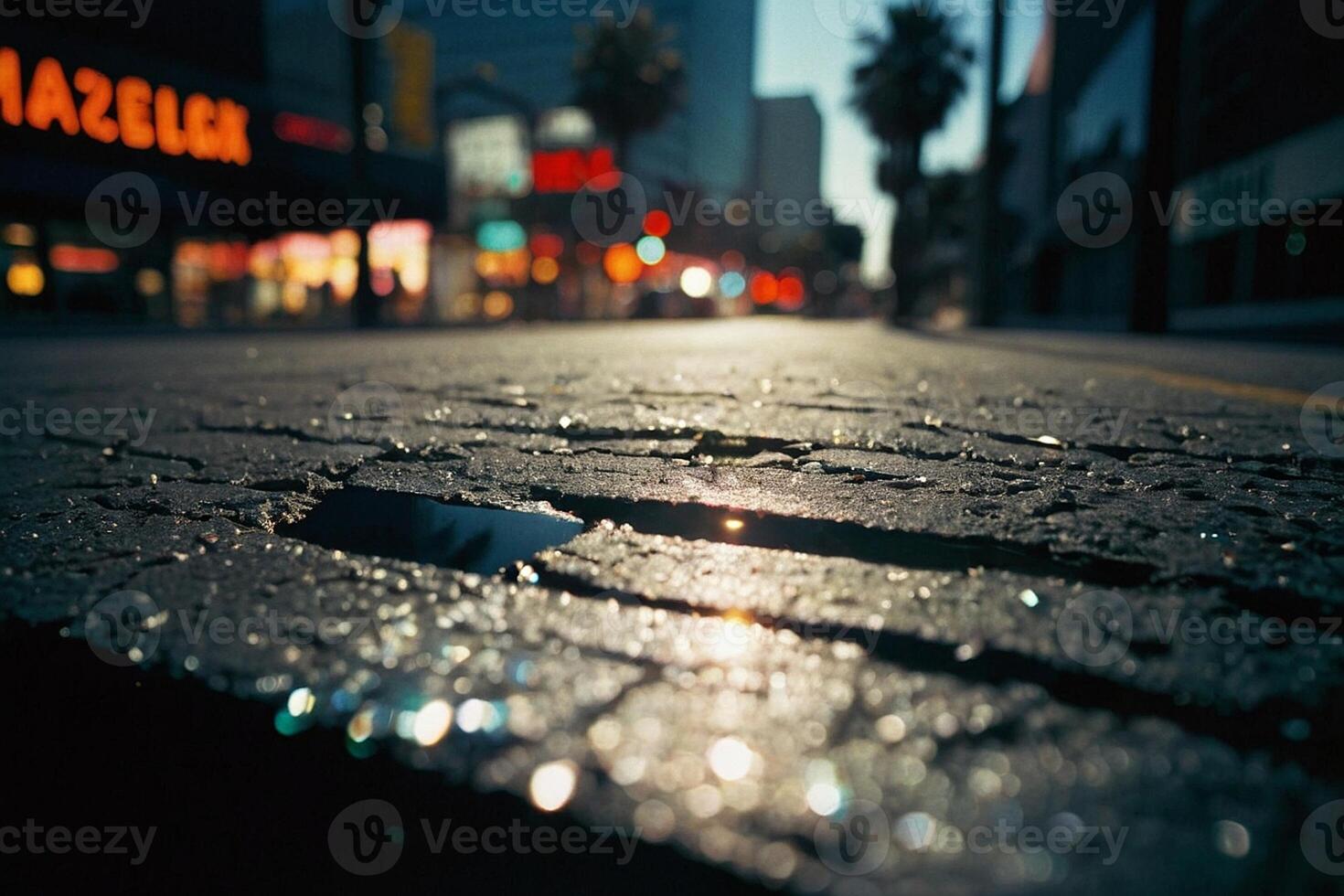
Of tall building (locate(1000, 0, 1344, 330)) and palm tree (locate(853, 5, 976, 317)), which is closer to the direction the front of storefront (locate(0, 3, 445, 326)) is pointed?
the tall building

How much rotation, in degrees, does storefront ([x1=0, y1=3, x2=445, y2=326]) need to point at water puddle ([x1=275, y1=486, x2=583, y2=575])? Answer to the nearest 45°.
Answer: approximately 45° to its right

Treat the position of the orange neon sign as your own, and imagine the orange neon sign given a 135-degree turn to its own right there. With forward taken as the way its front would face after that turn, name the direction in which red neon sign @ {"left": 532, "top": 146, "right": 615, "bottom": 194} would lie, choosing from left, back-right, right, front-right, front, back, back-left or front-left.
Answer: back-right

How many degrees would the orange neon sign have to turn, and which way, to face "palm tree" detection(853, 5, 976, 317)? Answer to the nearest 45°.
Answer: approximately 45° to its left

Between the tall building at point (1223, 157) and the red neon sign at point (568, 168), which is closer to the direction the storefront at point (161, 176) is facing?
the tall building

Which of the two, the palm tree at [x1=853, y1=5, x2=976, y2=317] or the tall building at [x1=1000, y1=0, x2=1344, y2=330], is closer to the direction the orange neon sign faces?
the tall building

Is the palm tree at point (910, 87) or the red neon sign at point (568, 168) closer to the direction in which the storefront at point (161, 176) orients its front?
the palm tree

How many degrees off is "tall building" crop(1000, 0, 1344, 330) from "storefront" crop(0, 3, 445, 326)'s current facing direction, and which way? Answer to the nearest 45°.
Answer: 0° — it already faces it

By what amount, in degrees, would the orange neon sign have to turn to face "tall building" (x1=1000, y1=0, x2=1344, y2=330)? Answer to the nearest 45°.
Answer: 0° — it already faces it

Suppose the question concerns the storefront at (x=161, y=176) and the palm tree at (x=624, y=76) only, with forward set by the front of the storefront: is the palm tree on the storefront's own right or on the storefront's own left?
on the storefront's own left

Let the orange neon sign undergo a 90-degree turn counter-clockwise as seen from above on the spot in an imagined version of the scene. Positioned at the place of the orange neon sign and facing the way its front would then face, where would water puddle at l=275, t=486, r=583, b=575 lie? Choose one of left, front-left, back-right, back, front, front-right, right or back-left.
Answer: back-right

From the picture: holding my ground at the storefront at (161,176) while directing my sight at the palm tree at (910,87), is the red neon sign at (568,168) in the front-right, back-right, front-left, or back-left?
front-left

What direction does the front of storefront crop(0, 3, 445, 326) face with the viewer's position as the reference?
facing the viewer and to the right of the viewer

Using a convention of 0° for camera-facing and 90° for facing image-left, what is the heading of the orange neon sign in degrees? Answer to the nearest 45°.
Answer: approximately 315°
